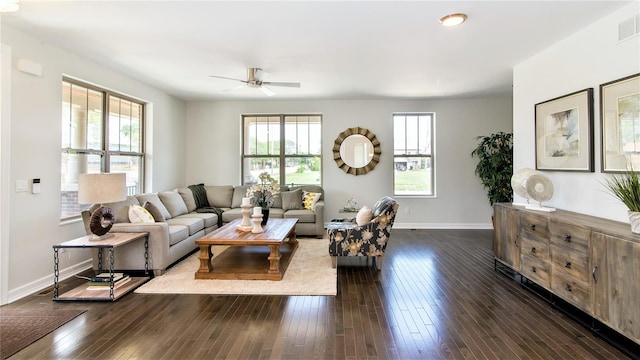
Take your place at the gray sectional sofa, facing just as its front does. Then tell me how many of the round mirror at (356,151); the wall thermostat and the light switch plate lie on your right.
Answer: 2

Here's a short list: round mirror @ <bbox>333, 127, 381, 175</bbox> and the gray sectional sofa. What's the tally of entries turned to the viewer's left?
0

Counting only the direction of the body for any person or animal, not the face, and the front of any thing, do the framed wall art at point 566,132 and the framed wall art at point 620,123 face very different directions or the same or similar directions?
same or similar directions

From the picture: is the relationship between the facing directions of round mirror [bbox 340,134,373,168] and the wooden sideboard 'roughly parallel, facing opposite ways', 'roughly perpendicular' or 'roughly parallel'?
roughly perpendicular

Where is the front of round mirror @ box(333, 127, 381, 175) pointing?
toward the camera

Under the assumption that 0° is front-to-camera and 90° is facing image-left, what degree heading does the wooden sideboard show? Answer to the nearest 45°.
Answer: approximately 45°

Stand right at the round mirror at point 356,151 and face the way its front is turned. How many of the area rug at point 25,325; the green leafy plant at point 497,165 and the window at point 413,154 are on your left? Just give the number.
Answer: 2

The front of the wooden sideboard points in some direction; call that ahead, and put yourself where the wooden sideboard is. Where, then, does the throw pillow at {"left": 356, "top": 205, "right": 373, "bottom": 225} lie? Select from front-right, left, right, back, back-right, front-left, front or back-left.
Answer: front-right

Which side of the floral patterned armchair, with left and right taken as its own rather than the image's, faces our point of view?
left

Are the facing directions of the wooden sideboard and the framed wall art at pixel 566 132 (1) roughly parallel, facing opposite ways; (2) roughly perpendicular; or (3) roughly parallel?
roughly parallel

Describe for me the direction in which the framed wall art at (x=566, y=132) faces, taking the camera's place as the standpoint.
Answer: facing the viewer and to the left of the viewer

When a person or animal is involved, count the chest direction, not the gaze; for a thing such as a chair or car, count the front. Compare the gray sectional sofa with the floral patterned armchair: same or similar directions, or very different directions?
very different directions

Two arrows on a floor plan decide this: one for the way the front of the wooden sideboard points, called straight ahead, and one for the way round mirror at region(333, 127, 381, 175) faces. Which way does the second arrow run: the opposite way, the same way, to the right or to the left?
to the left

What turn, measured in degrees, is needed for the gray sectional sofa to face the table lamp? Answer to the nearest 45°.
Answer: approximately 90° to its right

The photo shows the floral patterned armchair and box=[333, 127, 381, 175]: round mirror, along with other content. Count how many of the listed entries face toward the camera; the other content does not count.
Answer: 1

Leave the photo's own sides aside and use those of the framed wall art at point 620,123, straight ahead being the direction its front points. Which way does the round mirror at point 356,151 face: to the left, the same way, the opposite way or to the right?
to the left

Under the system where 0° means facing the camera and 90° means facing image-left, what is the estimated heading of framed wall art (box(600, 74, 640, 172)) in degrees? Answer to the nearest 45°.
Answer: approximately 45°

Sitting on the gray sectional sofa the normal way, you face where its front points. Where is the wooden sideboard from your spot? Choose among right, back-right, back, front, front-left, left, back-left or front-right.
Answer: front
